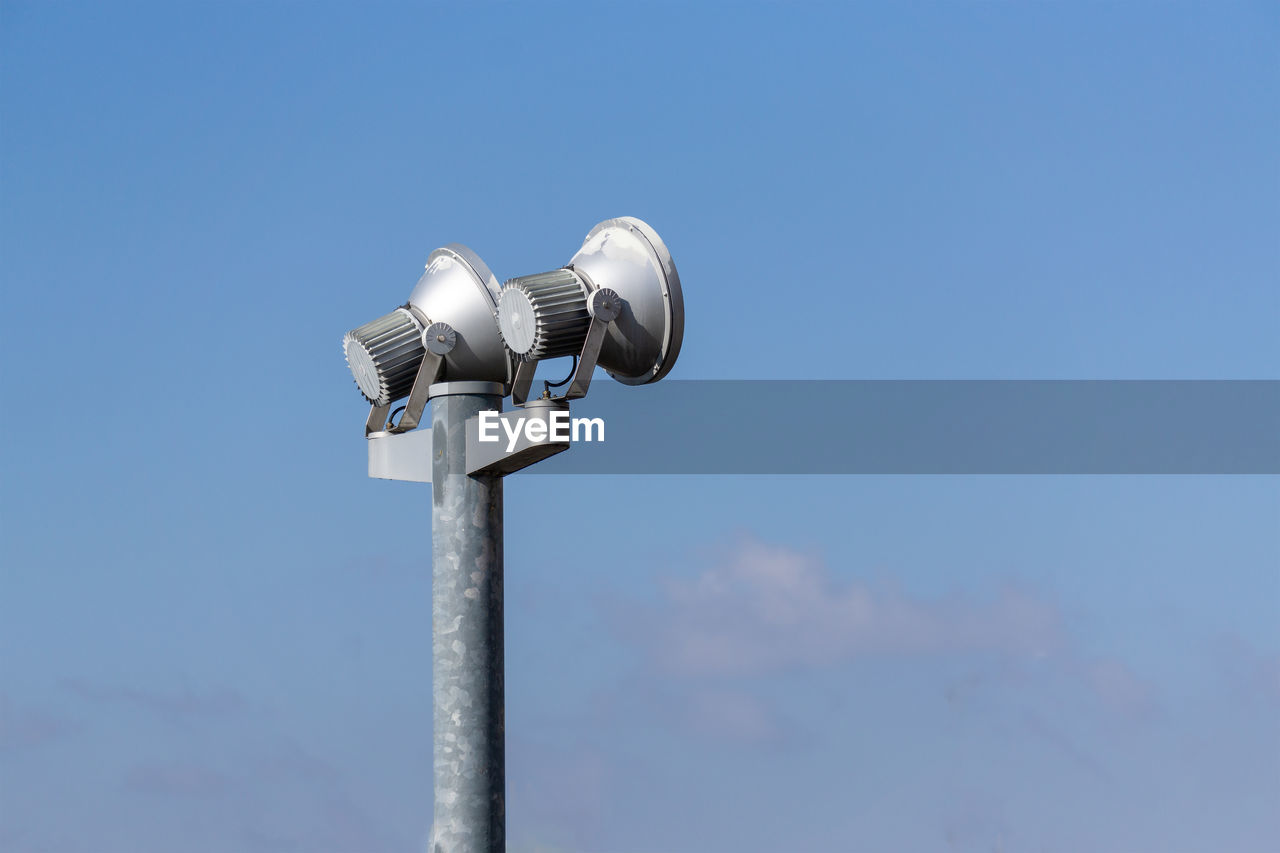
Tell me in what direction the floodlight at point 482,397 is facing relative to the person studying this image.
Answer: facing away from the viewer and to the right of the viewer
